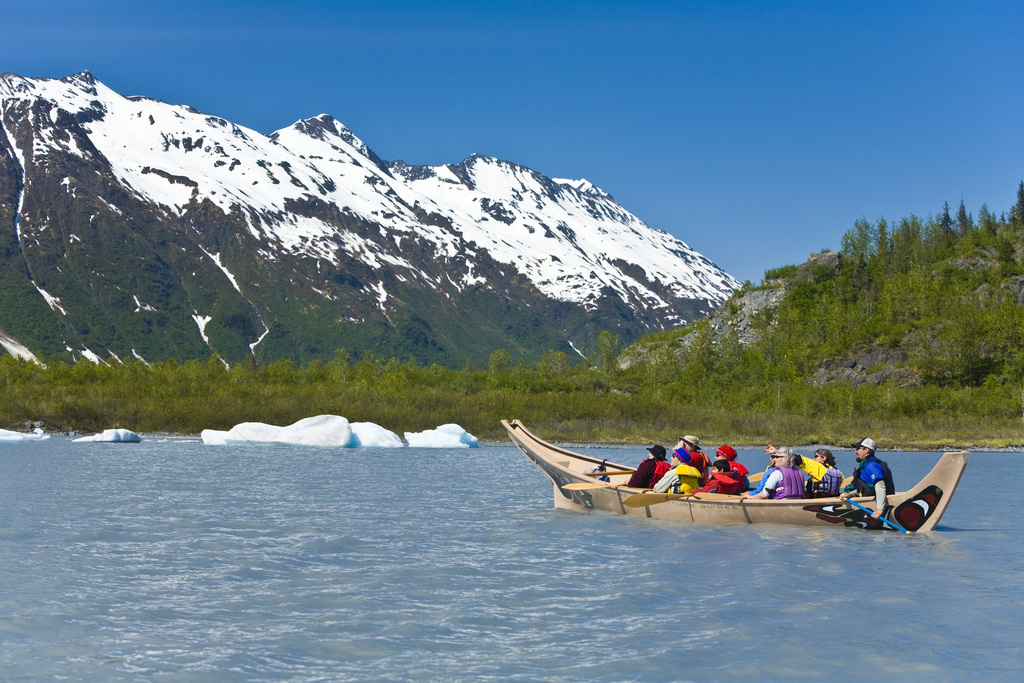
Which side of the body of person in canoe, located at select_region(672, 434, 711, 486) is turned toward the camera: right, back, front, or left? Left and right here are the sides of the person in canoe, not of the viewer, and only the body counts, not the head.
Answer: left

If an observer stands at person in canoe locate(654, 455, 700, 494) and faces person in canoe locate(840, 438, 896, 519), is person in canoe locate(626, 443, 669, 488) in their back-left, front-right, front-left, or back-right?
back-left

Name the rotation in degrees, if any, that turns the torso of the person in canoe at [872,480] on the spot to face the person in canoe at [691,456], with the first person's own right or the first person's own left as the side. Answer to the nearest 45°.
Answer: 0° — they already face them

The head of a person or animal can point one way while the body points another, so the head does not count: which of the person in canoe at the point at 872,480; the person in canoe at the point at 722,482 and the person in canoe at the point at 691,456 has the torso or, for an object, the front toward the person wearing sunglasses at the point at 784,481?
the person in canoe at the point at 872,480

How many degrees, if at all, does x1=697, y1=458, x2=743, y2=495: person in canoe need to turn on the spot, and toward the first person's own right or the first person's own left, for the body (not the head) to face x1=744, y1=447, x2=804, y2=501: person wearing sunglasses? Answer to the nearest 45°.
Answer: approximately 135° to the first person's own left

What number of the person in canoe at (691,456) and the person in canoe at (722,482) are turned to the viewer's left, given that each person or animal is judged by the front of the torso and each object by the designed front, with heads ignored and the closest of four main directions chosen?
2

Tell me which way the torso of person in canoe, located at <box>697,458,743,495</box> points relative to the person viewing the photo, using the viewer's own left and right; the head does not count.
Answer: facing to the left of the viewer

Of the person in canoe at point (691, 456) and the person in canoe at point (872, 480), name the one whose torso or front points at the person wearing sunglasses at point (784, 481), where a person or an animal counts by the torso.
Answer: the person in canoe at point (872, 480)

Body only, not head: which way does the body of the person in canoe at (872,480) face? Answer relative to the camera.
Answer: to the viewer's left

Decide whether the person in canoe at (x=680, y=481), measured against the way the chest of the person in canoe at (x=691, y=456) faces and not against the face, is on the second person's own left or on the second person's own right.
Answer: on the second person's own left

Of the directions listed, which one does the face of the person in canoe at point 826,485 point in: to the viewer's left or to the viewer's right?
to the viewer's left
